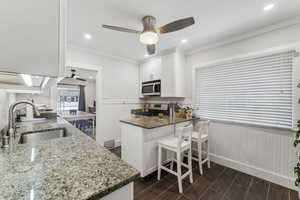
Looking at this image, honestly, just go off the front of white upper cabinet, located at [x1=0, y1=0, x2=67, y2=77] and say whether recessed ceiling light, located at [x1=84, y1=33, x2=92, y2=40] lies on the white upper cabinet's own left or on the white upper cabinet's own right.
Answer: on the white upper cabinet's own left

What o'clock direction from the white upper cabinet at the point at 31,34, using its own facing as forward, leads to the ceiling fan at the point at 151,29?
The ceiling fan is roughly at 11 o'clock from the white upper cabinet.

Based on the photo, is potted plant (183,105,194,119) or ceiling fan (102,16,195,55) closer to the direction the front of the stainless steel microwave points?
the ceiling fan

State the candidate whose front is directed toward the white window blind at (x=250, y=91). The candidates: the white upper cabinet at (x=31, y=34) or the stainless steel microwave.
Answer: the white upper cabinet

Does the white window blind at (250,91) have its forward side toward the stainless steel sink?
yes

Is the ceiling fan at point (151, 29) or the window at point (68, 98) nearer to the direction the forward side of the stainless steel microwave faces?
the ceiling fan

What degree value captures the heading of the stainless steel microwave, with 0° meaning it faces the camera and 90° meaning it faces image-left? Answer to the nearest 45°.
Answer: approximately 45°

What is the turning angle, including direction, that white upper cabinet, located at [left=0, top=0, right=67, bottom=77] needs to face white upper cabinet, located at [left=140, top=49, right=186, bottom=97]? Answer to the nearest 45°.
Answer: approximately 45° to its left

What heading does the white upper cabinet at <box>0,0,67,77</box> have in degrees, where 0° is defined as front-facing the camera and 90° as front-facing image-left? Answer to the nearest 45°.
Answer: approximately 270°

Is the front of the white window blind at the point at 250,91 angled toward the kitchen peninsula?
yes

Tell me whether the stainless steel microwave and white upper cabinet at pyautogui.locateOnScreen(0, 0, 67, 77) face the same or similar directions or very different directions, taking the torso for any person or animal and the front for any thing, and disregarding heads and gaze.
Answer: very different directions

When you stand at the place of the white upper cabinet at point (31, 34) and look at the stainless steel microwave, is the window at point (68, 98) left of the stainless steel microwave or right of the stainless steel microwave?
left

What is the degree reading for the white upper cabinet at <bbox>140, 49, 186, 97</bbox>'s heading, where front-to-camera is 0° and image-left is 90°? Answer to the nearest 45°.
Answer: approximately 45°

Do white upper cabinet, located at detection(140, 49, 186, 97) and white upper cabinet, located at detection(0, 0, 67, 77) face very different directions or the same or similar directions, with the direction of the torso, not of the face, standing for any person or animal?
very different directions
